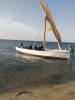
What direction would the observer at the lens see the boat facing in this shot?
facing to the right of the viewer
